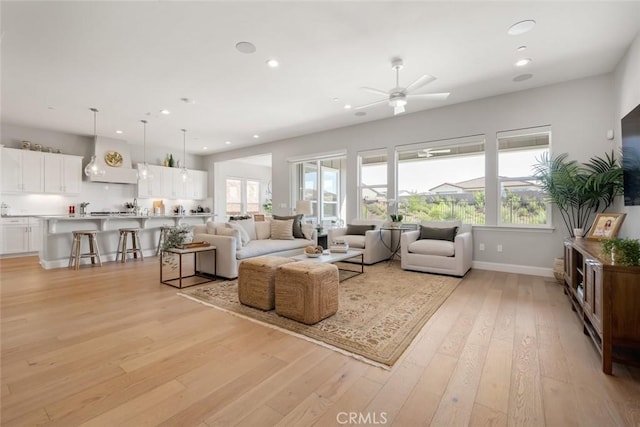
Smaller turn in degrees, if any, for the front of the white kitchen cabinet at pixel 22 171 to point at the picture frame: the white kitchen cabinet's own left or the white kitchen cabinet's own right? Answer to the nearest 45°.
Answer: approximately 45° to the white kitchen cabinet's own left

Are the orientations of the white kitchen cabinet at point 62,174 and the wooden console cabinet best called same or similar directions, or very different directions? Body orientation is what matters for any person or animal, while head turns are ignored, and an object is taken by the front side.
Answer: very different directions

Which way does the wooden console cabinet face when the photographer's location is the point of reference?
facing to the left of the viewer

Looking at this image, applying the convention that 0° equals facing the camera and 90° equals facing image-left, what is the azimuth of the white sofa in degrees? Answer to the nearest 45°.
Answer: approximately 315°

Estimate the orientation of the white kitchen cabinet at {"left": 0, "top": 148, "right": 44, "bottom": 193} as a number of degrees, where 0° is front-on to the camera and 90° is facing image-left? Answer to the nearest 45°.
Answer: approximately 0°

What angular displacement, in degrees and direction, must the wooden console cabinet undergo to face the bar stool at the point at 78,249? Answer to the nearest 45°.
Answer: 0° — it already faces it

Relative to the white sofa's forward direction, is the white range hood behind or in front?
behind
